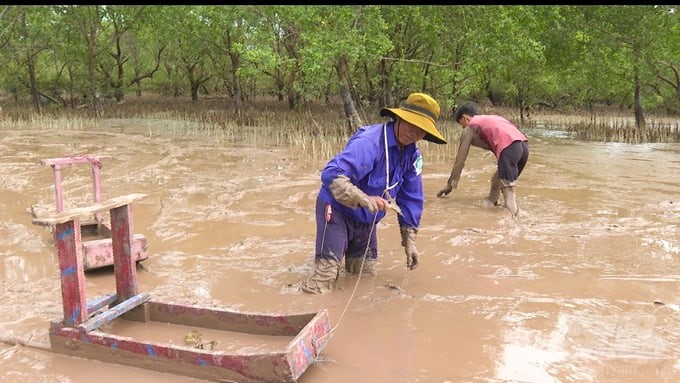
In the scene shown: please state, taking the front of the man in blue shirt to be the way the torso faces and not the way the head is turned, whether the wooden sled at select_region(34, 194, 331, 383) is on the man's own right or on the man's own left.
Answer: on the man's own right

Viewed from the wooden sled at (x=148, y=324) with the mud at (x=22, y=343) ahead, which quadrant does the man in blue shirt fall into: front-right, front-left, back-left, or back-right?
back-right

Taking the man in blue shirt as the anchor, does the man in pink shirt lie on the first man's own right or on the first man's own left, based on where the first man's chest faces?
on the first man's own left

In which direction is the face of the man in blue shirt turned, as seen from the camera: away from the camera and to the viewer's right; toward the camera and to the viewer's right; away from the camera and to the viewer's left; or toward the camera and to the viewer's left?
toward the camera and to the viewer's right

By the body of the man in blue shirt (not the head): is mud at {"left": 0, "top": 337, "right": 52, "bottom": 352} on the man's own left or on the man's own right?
on the man's own right
